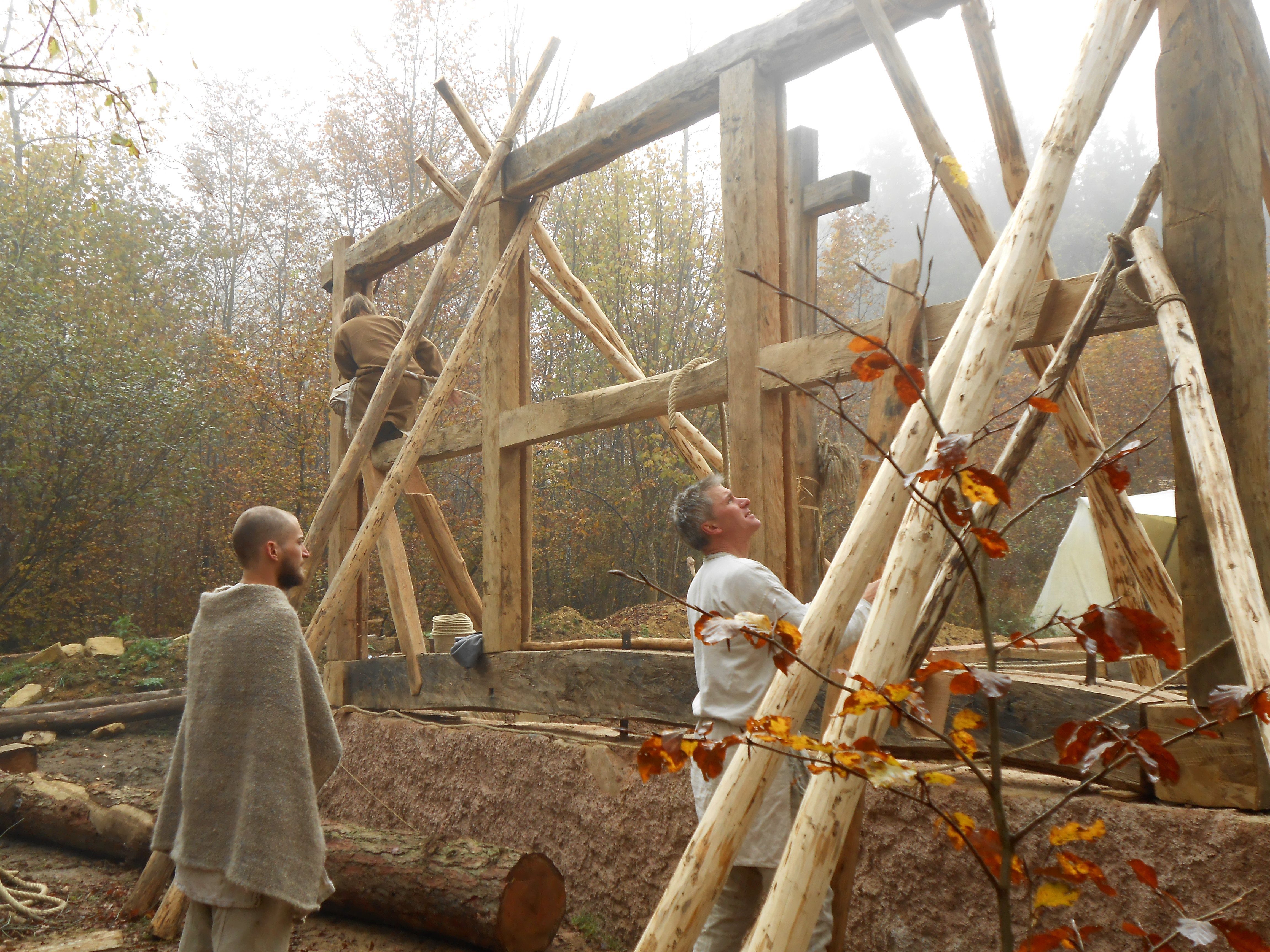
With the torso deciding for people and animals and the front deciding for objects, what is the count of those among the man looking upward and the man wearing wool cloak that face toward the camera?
0

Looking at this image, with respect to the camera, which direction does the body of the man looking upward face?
to the viewer's right

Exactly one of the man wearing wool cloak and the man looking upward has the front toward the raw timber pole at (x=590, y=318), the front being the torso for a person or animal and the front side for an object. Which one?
the man wearing wool cloak

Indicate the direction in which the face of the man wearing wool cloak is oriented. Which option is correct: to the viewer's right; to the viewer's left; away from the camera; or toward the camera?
to the viewer's right

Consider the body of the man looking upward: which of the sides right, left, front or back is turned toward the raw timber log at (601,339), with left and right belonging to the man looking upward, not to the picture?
left

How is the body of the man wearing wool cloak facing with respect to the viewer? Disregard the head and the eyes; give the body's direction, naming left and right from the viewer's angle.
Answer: facing away from the viewer and to the right of the viewer

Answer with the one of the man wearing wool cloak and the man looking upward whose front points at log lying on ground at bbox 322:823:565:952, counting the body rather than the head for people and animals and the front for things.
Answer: the man wearing wool cloak

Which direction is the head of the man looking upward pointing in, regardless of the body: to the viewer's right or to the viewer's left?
to the viewer's right

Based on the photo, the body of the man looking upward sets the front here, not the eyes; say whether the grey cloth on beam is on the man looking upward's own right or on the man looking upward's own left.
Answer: on the man looking upward's own left

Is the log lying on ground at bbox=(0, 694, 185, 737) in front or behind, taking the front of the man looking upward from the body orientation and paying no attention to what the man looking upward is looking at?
behind

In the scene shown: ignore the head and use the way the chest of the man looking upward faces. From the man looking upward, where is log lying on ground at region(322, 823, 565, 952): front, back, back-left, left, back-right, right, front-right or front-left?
back-left

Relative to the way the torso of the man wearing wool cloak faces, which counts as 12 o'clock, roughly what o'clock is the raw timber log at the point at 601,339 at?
The raw timber log is roughly at 12 o'clock from the man wearing wool cloak.
